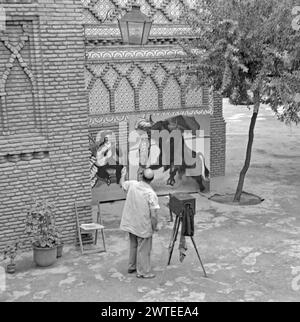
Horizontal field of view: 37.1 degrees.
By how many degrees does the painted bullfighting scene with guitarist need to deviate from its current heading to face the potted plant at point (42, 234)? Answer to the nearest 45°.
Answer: approximately 45° to its right

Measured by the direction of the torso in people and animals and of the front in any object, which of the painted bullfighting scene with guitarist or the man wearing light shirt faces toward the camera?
the painted bullfighting scene with guitarist

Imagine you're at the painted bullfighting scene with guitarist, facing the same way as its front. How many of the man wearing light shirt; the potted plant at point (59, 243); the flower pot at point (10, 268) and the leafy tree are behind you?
0

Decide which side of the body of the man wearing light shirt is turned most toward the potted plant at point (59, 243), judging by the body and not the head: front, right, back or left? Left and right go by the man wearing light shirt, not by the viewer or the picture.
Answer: left

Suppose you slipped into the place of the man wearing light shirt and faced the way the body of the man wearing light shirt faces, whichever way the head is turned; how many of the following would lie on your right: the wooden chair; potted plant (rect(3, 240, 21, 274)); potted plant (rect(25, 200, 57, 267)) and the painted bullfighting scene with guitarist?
0

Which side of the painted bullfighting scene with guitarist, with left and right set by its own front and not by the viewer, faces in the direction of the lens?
front

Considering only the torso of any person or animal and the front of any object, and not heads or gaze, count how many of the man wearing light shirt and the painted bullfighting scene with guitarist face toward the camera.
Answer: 1

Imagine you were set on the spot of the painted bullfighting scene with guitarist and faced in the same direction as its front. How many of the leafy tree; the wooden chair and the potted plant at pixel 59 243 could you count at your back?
0

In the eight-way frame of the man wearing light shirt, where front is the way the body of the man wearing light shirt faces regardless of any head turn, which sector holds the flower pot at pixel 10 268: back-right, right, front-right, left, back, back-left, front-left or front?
back-left

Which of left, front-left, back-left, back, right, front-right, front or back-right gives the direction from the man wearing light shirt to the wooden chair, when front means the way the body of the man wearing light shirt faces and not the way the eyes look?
left

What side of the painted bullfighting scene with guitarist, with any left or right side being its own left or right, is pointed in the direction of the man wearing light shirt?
front

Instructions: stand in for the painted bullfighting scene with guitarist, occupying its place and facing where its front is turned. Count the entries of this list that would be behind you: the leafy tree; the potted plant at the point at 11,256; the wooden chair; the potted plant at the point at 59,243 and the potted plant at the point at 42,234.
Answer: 0

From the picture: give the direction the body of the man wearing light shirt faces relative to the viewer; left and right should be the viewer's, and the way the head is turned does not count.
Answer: facing away from the viewer and to the right of the viewer

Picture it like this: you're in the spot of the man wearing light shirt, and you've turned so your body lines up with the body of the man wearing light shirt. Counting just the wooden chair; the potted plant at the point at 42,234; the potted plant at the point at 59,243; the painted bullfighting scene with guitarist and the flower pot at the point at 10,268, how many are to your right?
0

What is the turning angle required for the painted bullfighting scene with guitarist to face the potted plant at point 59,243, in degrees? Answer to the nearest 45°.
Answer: approximately 45° to its right

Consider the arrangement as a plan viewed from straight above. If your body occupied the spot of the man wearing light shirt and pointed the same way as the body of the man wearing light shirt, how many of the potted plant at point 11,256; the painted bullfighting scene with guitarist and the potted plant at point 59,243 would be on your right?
0

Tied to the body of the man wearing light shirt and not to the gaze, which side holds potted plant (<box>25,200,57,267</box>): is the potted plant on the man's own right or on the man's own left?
on the man's own left
